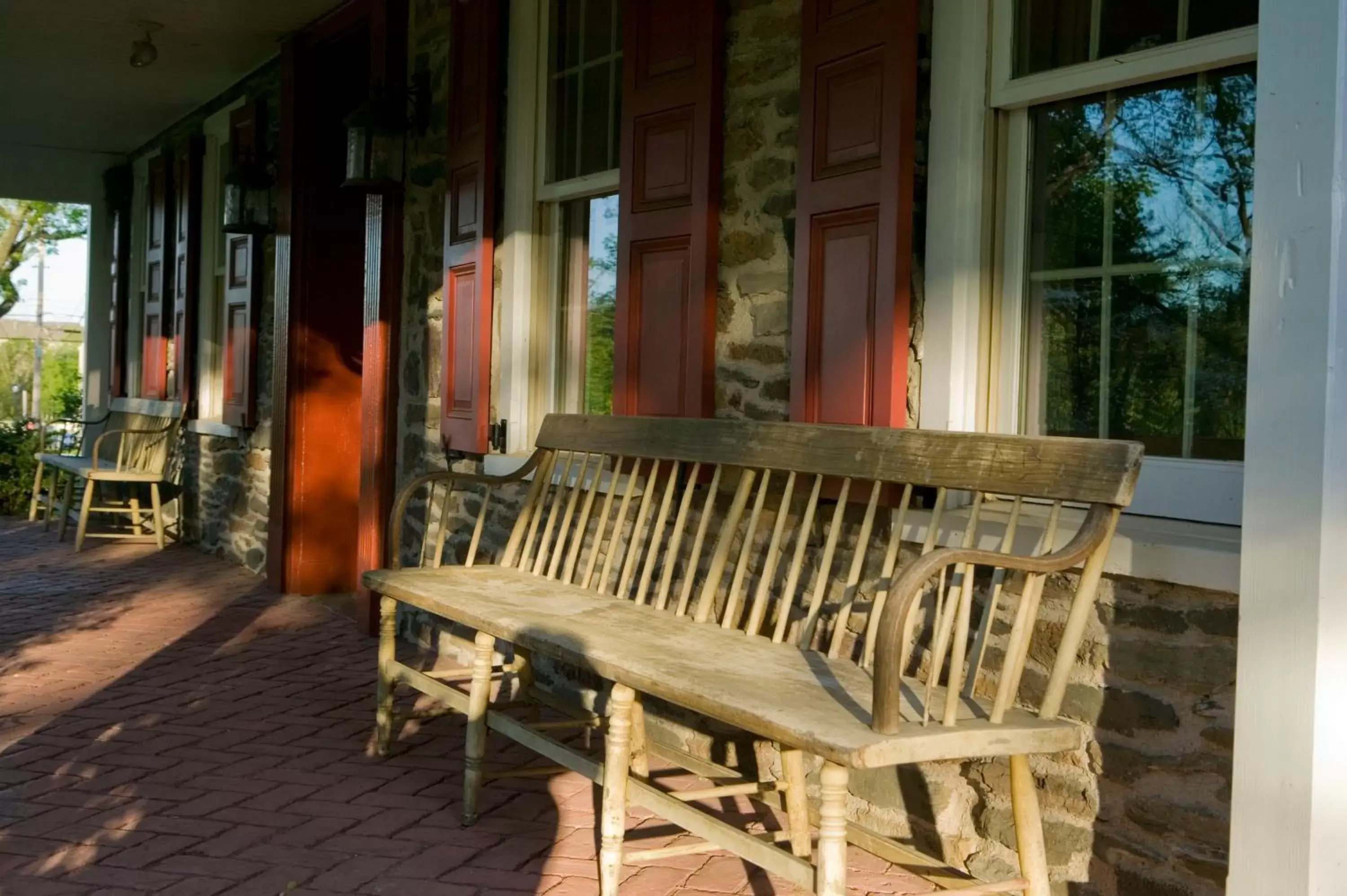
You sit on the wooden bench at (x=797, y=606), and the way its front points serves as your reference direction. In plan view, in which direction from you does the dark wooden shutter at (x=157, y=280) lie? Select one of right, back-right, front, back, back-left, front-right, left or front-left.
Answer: right

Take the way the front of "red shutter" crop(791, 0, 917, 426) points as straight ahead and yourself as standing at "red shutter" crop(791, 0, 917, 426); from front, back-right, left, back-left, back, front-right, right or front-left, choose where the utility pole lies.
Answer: right

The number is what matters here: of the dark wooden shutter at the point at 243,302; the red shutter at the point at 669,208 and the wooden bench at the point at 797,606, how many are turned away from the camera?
0

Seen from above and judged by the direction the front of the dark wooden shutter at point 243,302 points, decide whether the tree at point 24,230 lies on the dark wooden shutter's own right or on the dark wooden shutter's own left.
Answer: on the dark wooden shutter's own right

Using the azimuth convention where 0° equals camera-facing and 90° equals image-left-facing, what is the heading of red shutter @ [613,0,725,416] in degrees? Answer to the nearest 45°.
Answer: approximately 45°

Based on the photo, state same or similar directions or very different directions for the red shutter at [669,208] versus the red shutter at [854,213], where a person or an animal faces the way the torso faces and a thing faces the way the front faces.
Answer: same or similar directions

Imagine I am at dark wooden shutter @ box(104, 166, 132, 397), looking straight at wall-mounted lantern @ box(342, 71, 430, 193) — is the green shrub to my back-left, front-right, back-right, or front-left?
back-right

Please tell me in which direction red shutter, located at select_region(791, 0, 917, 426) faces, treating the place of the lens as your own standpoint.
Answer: facing the viewer and to the left of the viewer

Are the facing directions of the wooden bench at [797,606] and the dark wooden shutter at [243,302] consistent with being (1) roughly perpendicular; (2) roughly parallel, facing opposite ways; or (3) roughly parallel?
roughly parallel

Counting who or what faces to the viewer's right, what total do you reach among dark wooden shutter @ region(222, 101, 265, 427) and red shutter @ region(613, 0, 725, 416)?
0

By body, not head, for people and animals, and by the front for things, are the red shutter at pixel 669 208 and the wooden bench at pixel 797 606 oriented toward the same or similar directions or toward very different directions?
same or similar directions

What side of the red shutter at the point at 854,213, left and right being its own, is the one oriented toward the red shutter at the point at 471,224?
right

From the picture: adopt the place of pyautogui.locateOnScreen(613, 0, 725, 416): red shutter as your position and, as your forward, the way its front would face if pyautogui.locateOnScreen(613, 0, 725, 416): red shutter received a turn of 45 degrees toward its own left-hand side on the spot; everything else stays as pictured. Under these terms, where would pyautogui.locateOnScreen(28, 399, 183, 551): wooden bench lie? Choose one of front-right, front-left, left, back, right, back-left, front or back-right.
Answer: back-right

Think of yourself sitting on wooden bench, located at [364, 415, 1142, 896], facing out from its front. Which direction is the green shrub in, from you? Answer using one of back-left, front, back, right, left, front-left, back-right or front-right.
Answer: right
